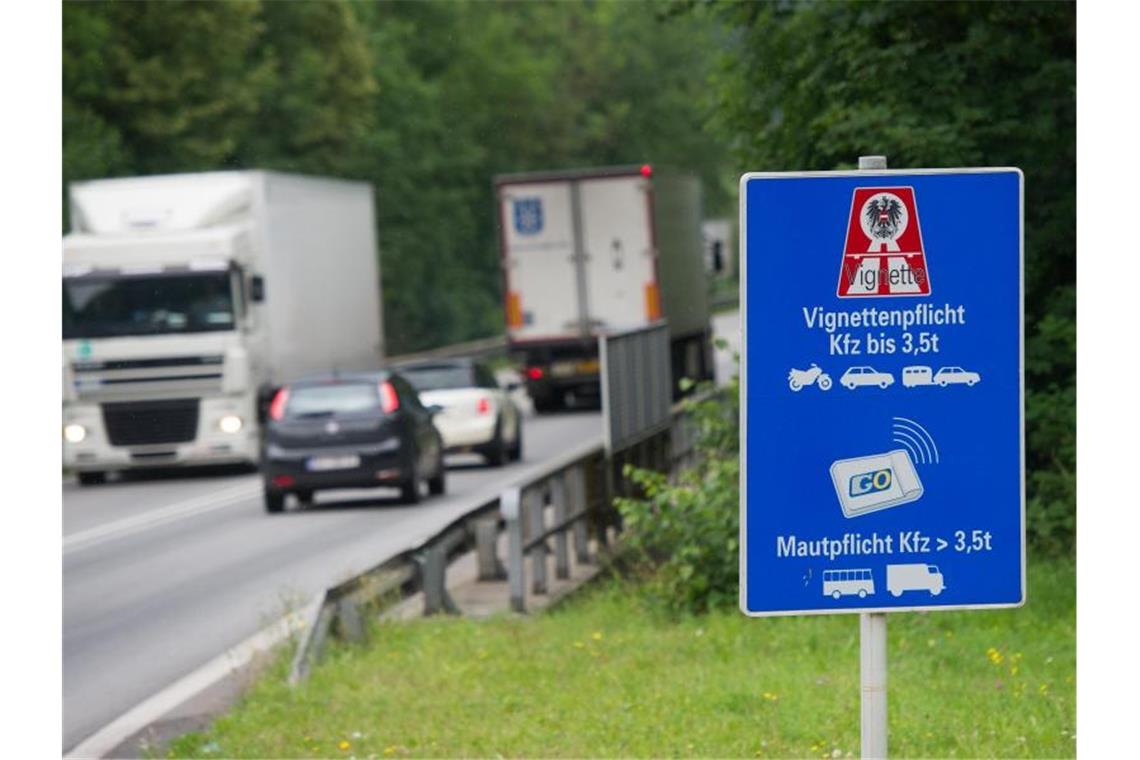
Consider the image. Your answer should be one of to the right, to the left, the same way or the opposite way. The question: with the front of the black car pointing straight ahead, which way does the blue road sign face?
the opposite way

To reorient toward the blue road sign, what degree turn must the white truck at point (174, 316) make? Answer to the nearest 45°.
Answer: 0° — it already faces it

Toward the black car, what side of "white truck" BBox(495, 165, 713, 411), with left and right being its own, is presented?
back

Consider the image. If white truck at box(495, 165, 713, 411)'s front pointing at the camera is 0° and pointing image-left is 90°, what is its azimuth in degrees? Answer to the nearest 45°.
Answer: approximately 180°

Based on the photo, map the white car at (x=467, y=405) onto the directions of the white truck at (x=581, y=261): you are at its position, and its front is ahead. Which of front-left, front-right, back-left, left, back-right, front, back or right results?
back

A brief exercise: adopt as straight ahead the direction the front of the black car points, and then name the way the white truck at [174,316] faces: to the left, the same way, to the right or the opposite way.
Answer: the opposite way

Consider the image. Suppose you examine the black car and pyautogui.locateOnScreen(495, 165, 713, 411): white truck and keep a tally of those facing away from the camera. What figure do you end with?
2

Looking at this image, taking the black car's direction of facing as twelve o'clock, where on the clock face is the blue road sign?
The blue road sign is roughly at 6 o'clock from the black car.

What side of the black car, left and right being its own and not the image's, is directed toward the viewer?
back

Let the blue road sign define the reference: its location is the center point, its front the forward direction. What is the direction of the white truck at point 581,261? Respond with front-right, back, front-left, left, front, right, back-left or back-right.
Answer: back

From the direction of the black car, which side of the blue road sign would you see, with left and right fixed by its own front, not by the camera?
back

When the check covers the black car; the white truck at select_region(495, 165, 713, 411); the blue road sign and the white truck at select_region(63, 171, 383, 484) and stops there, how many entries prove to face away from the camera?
2

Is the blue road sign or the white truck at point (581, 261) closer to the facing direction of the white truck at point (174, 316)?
the blue road sign
